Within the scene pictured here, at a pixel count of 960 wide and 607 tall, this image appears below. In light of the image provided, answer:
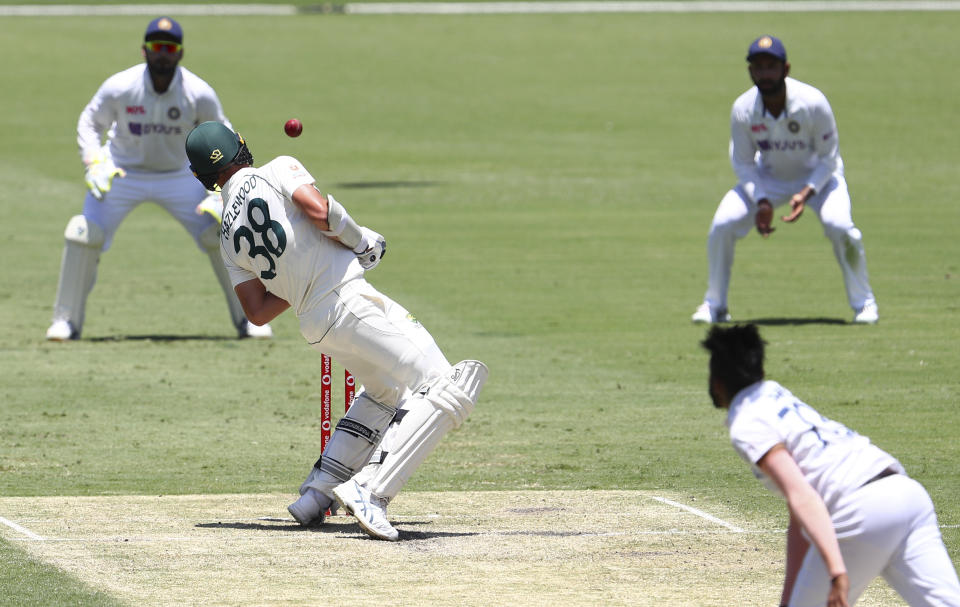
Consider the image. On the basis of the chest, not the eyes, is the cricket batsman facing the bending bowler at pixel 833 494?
no

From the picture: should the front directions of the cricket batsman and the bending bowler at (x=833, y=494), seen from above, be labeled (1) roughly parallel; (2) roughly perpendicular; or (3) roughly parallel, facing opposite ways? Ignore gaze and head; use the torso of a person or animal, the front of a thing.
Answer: roughly perpendicular

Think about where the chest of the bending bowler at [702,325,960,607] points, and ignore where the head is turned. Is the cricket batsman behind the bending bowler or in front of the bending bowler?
in front

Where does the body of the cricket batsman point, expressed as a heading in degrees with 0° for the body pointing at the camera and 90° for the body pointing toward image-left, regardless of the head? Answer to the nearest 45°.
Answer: approximately 225°

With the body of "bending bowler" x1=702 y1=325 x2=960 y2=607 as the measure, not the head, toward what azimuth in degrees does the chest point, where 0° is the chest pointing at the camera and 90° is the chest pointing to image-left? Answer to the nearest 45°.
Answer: approximately 135°

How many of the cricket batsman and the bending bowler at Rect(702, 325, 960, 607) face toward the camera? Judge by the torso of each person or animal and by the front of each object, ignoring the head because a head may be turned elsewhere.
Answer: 0
